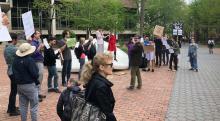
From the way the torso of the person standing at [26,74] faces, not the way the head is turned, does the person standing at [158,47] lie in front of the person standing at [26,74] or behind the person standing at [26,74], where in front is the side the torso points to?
in front

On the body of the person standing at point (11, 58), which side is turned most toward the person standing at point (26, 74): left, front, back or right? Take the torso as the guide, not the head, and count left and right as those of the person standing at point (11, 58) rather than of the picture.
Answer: right

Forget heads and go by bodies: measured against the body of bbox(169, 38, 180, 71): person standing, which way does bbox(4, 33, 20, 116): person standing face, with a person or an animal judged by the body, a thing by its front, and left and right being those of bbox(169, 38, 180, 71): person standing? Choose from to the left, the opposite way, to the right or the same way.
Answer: the opposite way

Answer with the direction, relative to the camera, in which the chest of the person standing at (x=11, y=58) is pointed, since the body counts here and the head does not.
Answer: to the viewer's right

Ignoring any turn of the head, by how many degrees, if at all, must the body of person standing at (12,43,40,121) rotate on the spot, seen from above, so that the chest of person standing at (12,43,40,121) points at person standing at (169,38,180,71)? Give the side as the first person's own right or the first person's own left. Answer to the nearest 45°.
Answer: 0° — they already face them

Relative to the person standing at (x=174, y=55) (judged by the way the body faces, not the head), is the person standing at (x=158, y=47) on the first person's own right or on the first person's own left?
on the first person's own right

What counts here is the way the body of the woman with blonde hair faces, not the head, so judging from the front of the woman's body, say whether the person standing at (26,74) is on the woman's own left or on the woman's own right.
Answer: on the woman's own left

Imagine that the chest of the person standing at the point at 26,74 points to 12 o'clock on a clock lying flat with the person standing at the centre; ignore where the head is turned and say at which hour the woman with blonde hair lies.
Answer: The woman with blonde hair is roughly at 4 o'clock from the person standing.

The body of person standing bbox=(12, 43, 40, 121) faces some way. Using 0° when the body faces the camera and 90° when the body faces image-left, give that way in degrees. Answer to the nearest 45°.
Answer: approximately 225°
